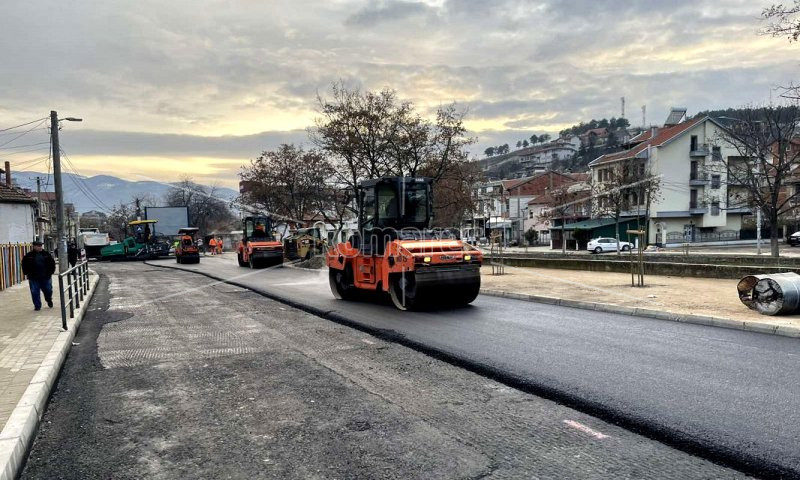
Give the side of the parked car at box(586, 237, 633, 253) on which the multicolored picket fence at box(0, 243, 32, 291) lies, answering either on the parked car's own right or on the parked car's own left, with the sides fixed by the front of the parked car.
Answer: on the parked car's own right

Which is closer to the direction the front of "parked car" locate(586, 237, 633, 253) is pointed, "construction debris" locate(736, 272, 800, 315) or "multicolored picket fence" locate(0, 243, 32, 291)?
the construction debris

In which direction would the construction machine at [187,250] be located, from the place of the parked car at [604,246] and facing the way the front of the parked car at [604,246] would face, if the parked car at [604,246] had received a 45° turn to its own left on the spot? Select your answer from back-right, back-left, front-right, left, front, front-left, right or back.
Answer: back

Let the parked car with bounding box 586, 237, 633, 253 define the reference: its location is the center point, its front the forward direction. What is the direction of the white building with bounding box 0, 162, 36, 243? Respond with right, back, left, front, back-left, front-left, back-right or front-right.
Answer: back-right

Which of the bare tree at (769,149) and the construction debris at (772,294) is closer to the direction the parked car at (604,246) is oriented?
the bare tree

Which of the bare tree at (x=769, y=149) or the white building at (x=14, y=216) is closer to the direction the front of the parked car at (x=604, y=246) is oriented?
the bare tree

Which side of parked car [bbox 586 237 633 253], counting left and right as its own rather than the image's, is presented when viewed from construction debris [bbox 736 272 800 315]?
right

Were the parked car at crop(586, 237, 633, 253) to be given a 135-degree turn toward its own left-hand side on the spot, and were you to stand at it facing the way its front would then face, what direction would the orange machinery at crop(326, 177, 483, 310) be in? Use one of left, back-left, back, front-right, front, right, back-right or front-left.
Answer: back-left

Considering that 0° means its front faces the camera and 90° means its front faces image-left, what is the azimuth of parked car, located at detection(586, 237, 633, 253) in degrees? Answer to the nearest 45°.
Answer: approximately 270°
